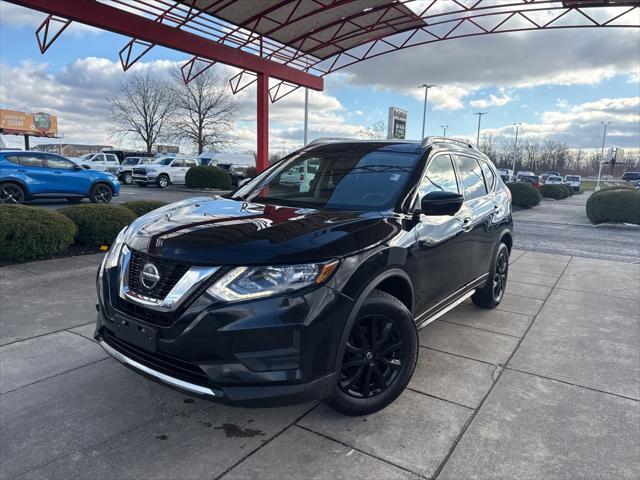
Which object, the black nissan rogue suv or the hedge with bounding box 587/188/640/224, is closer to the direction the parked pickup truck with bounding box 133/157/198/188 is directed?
the black nissan rogue suv

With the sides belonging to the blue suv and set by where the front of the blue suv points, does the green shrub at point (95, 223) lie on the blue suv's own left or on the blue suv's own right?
on the blue suv's own right

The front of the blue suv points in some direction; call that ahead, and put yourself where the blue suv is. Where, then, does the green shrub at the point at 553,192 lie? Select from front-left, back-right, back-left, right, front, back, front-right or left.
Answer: front

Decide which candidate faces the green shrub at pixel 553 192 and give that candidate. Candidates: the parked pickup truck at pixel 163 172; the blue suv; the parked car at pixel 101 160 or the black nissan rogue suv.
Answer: the blue suv

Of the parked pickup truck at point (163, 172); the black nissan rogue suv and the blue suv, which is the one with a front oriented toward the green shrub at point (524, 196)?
the blue suv

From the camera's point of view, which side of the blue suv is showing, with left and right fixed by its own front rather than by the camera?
right

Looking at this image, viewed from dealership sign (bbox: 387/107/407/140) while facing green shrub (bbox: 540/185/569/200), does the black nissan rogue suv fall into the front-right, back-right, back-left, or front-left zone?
front-right

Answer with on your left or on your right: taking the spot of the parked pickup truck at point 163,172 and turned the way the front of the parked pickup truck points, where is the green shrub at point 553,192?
on your left

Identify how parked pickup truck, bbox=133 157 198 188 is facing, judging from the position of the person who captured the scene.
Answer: facing the viewer and to the left of the viewer

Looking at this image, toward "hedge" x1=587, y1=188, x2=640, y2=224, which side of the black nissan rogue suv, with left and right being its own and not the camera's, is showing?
back

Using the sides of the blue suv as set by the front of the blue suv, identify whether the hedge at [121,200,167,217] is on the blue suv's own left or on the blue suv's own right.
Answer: on the blue suv's own right

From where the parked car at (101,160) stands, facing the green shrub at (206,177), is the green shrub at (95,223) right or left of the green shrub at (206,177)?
right

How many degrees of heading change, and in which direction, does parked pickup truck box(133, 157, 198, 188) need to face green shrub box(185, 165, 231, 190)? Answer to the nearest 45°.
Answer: approximately 90° to its left

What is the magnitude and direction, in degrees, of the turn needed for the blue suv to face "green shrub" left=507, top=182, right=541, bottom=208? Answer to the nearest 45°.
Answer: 0° — it already faces it

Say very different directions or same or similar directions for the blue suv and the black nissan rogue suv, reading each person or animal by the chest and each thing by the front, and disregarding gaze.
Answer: very different directions

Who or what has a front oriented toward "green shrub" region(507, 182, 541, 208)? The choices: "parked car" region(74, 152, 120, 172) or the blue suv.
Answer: the blue suv
